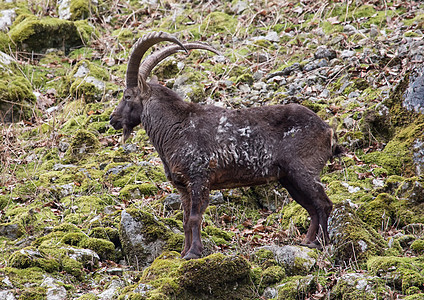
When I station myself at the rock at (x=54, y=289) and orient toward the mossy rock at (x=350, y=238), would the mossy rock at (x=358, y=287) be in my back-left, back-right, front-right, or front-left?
front-right

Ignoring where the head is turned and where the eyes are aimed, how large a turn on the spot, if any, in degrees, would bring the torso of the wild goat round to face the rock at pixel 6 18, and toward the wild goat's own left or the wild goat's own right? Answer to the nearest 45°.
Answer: approximately 45° to the wild goat's own right

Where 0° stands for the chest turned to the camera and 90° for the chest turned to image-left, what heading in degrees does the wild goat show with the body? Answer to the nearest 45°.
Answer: approximately 90°

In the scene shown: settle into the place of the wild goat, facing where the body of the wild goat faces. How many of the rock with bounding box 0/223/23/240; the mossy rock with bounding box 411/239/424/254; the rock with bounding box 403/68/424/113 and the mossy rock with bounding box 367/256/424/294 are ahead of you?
1

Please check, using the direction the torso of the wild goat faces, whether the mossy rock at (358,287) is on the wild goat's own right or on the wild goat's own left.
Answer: on the wild goat's own left

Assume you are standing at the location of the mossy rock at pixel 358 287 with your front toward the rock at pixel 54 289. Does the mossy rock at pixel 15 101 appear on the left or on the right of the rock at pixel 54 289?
right

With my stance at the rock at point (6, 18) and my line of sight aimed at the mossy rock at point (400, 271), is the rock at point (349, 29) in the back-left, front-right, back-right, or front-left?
front-left

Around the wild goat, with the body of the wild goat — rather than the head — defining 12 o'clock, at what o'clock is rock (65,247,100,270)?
The rock is roughly at 11 o'clock from the wild goat.

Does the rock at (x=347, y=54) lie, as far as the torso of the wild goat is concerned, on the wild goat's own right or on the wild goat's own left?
on the wild goat's own right

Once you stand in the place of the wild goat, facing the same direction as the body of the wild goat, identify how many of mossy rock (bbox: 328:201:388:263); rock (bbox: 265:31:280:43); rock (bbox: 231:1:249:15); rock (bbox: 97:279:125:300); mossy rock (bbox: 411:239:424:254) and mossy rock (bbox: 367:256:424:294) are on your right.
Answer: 2

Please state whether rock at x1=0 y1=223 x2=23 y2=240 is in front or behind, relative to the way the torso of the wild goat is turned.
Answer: in front

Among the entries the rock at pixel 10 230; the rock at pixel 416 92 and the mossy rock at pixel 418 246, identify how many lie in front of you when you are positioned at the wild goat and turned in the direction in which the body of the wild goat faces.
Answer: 1

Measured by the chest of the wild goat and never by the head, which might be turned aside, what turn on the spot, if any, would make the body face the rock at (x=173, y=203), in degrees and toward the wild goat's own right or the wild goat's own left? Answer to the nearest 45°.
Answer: approximately 45° to the wild goat's own right

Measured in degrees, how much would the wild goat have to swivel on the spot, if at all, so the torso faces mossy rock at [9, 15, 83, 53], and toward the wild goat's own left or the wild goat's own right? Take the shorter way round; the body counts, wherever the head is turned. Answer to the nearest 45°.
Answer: approximately 45° to the wild goat's own right

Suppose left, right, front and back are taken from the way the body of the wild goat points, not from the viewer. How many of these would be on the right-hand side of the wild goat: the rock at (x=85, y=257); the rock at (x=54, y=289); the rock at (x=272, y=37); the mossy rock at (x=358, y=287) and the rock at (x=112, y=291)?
1
